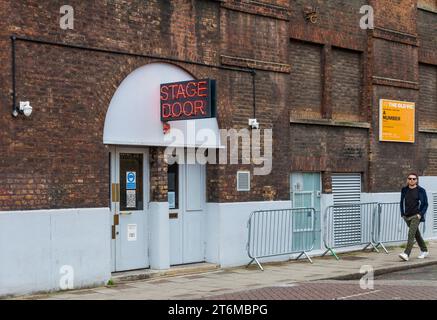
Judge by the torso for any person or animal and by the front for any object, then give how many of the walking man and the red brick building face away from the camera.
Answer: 0

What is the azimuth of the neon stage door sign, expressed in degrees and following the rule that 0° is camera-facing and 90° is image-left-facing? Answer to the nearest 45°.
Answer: approximately 45°

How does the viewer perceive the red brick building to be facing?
facing the viewer and to the right of the viewer

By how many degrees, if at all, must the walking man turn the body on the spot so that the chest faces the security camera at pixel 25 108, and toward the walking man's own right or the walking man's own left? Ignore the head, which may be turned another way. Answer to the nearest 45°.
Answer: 0° — they already face it

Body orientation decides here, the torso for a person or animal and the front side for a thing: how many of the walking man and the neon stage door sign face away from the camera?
0

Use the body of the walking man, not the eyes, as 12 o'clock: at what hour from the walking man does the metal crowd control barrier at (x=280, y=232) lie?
The metal crowd control barrier is roughly at 1 o'clock from the walking man.
